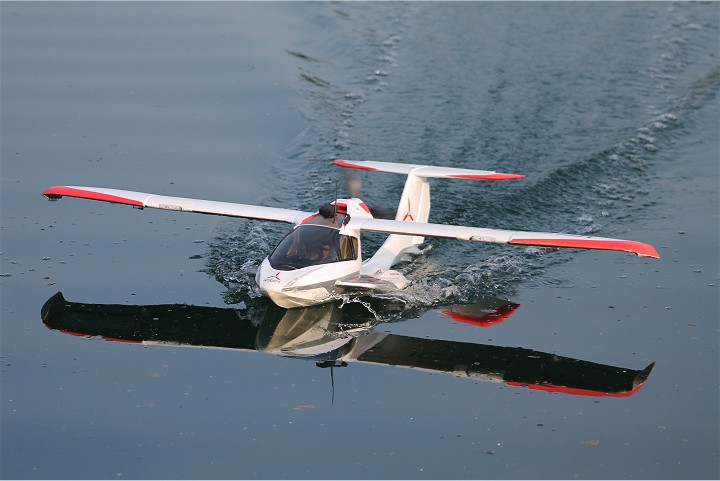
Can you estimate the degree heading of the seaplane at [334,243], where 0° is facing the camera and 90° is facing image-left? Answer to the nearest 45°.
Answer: approximately 45°
